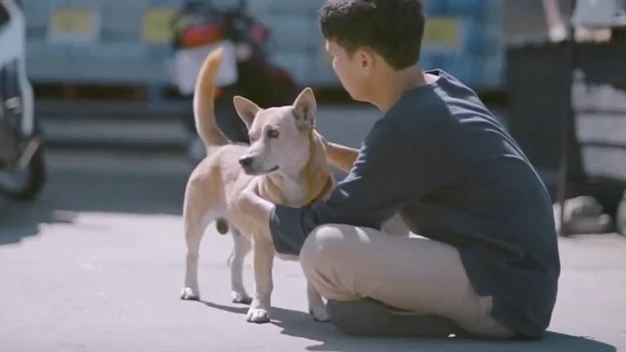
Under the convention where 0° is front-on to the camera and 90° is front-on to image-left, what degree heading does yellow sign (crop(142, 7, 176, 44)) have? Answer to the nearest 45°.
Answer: approximately 0°

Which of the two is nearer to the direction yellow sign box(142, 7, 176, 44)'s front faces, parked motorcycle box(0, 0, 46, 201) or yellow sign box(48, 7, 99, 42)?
the parked motorcycle

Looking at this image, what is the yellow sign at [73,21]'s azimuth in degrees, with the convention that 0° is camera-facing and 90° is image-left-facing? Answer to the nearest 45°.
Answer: approximately 0°

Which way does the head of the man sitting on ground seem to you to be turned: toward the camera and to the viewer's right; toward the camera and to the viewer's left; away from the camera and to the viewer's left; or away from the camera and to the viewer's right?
away from the camera and to the viewer's left

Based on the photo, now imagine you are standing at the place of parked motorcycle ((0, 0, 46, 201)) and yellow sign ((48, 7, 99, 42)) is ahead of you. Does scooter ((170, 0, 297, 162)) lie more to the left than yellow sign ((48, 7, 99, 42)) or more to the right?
right

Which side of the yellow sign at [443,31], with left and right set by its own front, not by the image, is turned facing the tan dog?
front

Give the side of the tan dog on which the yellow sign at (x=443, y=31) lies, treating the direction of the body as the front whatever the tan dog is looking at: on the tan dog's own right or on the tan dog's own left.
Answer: on the tan dog's own left
